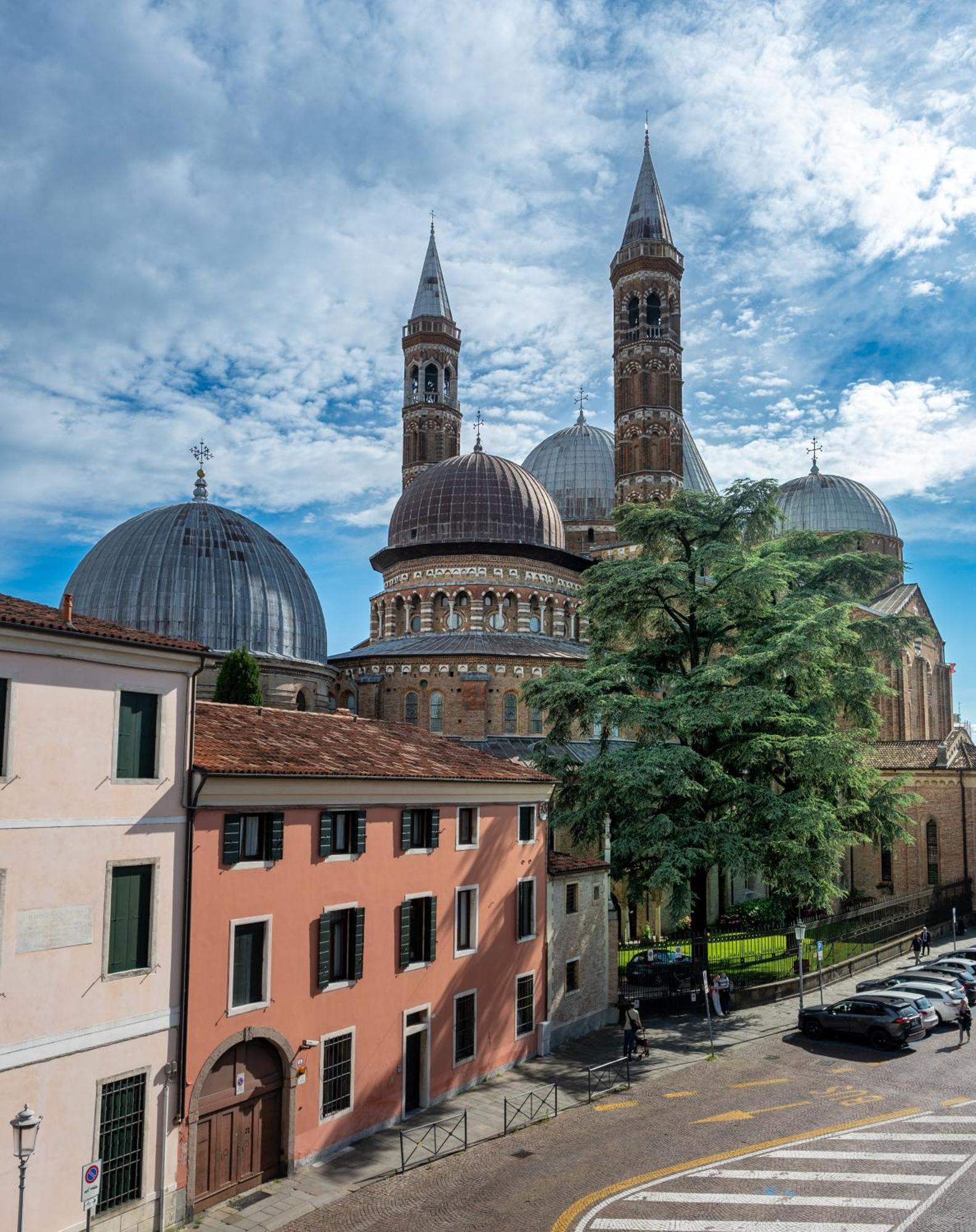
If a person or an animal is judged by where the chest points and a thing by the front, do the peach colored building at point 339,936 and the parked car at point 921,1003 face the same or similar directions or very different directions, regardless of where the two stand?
very different directions

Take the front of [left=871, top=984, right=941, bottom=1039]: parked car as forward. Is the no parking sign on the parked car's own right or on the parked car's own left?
on the parked car's own left

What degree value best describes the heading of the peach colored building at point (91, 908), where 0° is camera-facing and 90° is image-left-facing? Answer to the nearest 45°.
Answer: approximately 315°

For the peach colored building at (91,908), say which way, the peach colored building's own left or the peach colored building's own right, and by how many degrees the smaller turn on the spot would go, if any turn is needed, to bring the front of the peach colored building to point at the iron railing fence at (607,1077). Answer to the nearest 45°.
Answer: approximately 90° to the peach colored building's own left

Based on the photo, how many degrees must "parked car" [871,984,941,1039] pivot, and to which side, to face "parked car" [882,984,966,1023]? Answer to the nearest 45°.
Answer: approximately 45° to its right

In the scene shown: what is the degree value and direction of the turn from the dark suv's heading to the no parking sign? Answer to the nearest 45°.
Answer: approximately 90° to its left

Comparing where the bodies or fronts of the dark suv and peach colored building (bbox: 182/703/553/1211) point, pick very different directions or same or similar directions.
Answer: very different directions
